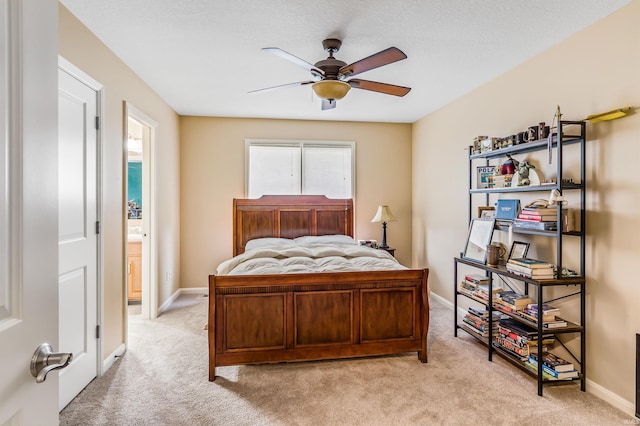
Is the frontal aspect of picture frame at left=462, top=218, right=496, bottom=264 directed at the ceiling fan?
yes

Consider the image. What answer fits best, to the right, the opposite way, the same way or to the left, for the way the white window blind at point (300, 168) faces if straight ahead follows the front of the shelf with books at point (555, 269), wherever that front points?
to the left

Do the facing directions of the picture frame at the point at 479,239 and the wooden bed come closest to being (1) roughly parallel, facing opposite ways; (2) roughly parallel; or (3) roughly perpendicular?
roughly perpendicular

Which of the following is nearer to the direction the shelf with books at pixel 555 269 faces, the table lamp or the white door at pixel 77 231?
the white door

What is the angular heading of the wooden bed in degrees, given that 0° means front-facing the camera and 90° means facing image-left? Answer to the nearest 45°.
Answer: approximately 0°

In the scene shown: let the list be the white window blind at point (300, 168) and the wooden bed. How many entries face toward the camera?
2

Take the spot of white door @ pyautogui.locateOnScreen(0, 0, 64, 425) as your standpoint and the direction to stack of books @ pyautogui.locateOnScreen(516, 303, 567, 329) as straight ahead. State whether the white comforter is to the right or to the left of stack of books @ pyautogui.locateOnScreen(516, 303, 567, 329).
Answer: left

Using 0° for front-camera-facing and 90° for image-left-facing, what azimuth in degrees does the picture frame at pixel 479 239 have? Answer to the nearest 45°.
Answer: approximately 45°

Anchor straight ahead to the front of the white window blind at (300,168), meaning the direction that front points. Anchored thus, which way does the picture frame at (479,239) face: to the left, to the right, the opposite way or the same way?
to the right

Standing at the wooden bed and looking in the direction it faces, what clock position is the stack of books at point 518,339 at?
The stack of books is roughly at 9 o'clock from the wooden bed.
